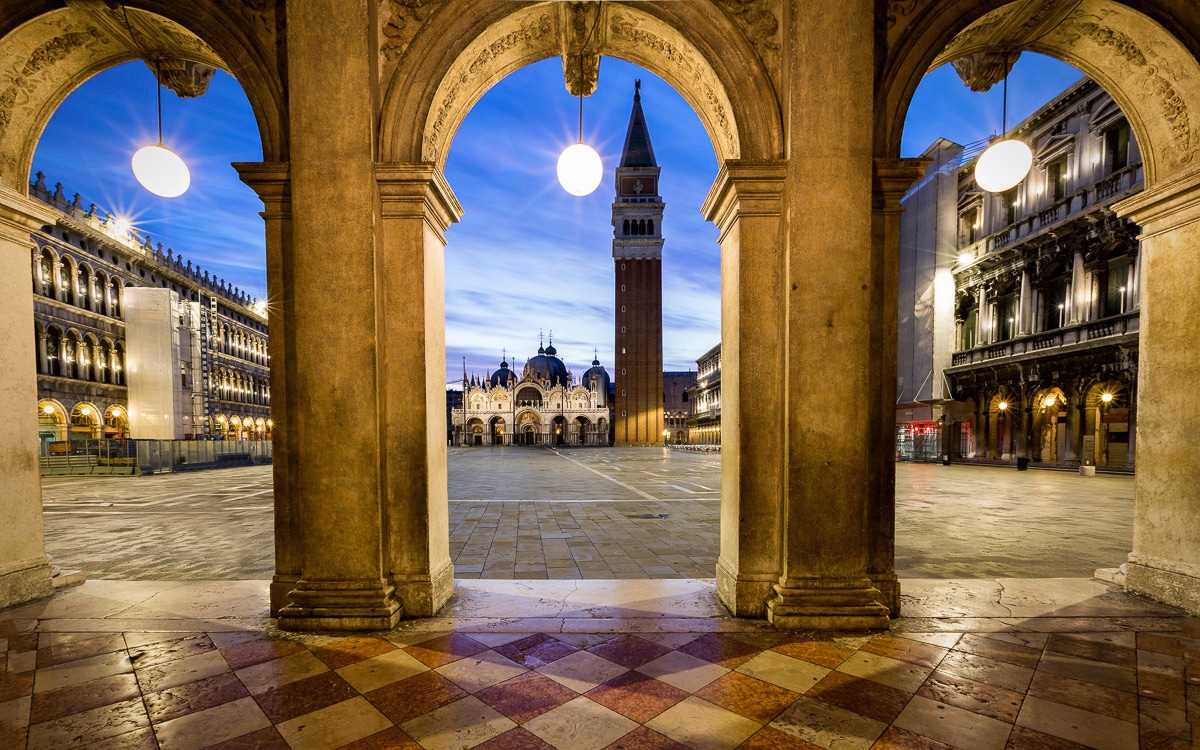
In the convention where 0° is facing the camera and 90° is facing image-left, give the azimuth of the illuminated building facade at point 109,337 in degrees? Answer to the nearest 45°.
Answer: approximately 315°

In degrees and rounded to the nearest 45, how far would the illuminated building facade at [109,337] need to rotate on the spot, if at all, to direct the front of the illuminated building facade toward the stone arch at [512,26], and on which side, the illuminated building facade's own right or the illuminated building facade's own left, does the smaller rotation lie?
approximately 45° to the illuminated building facade's own right

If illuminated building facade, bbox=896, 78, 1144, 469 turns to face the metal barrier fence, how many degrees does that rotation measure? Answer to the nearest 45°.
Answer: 0° — it already faces it

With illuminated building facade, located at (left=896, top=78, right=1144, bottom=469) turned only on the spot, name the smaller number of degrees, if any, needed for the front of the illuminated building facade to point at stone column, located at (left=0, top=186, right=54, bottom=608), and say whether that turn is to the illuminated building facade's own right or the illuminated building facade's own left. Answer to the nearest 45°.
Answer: approximately 45° to the illuminated building facade's own left
